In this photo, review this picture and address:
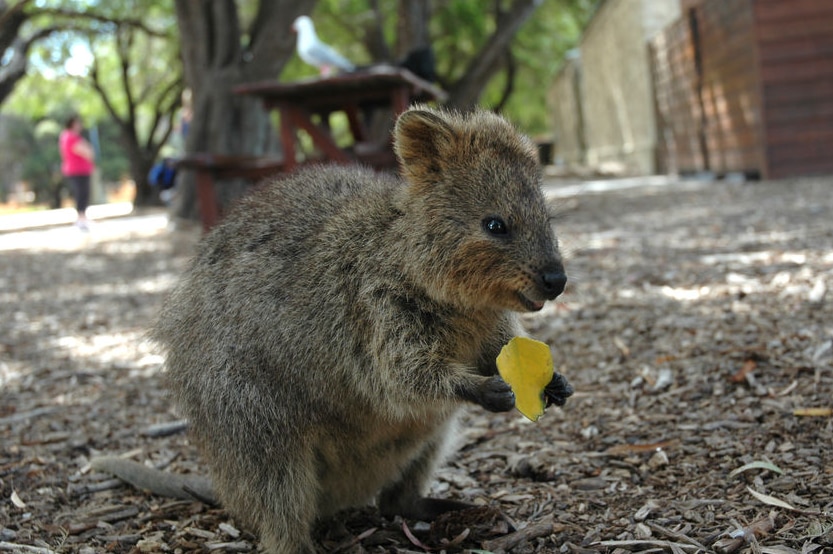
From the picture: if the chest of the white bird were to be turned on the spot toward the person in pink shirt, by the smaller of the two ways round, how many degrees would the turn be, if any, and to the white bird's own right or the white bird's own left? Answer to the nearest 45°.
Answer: approximately 45° to the white bird's own right

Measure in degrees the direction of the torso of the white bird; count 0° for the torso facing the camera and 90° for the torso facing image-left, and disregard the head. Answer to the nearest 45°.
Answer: approximately 90°

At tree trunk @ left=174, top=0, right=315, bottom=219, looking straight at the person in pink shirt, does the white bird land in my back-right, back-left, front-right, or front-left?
back-left
